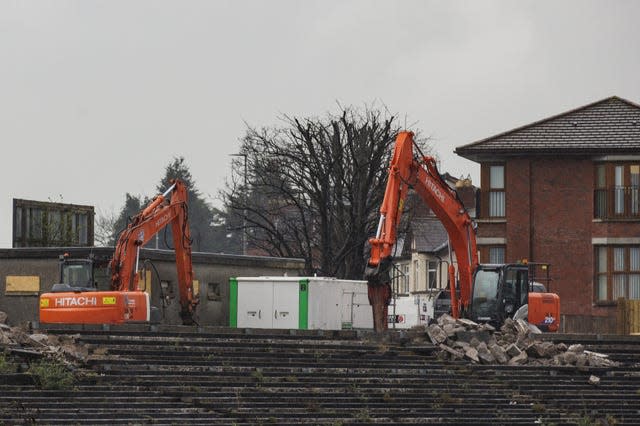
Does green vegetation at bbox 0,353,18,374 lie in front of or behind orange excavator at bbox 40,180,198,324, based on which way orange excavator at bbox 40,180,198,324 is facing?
behind

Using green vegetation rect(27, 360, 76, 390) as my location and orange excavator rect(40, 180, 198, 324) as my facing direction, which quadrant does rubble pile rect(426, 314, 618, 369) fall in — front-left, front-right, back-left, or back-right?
front-right

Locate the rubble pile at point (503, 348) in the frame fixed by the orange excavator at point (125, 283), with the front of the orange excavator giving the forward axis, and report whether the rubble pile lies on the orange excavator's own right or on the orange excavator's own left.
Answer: on the orange excavator's own right

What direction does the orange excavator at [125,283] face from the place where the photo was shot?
facing away from the viewer and to the right of the viewer

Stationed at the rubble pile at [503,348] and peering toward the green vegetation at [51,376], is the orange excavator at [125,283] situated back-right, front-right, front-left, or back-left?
front-right

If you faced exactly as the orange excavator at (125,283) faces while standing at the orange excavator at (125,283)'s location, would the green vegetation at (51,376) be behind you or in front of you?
behind

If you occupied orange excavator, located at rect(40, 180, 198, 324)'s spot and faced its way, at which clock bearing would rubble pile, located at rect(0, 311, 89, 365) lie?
The rubble pile is roughly at 5 o'clock from the orange excavator.
